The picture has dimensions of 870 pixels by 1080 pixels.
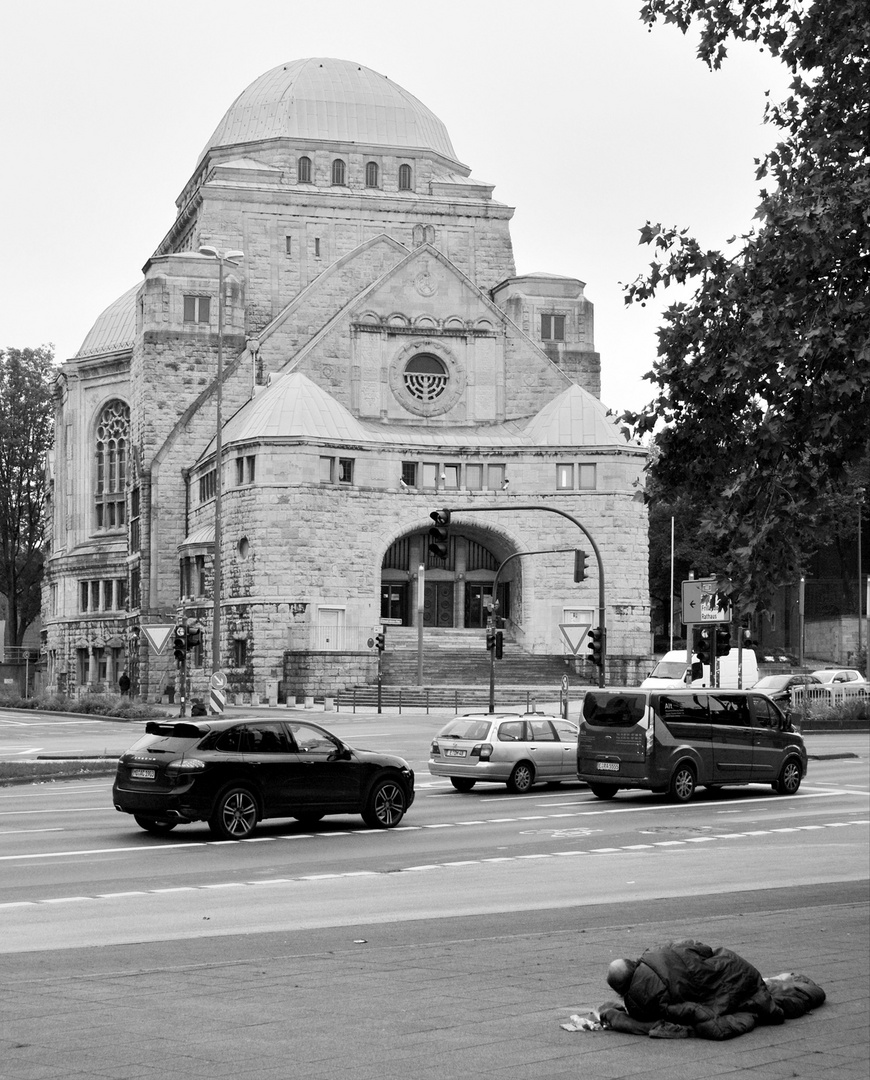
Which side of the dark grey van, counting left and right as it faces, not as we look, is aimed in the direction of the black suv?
back

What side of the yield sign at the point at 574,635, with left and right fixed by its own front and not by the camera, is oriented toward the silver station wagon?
front

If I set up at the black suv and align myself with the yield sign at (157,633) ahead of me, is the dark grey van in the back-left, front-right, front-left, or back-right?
front-right

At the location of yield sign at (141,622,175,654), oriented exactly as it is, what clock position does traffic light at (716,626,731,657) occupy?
The traffic light is roughly at 10 o'clock from the yield sign.

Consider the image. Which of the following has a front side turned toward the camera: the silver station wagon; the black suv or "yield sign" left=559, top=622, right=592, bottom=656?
the yield sign

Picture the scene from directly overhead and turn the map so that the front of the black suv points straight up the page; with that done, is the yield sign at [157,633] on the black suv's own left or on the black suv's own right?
on the black suv's own left

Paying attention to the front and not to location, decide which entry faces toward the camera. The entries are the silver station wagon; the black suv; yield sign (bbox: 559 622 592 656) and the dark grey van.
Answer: the yield sign

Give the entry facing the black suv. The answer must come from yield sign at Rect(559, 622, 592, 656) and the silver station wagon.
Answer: the yield sign

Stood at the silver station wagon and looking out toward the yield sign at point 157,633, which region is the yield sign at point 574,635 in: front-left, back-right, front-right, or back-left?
front-right

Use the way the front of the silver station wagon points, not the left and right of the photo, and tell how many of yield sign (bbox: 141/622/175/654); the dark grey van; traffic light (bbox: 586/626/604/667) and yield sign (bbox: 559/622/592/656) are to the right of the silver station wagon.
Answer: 1

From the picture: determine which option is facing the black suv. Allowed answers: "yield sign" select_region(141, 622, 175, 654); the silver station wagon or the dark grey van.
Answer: the yield sign

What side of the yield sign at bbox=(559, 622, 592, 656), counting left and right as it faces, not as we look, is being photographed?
front

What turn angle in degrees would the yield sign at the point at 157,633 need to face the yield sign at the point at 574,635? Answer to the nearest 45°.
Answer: approximately 90° to its left

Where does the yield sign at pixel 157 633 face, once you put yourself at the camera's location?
facing the viewer

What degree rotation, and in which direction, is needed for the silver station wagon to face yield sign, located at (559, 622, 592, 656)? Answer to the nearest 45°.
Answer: approximately 45° to its left

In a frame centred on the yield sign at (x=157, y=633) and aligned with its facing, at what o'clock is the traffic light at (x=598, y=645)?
The traffic light is roughly at 9 o'clock from the yield sign.

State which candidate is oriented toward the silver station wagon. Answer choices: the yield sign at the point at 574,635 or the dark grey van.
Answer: the yield sign
